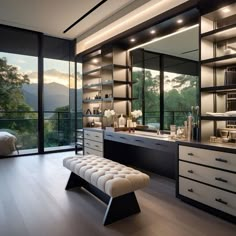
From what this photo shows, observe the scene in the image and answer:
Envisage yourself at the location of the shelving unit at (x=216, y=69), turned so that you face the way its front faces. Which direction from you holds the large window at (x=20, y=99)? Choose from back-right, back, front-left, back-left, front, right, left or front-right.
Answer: front-right

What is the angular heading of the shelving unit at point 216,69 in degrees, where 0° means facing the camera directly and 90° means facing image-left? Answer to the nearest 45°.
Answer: approximately 45°

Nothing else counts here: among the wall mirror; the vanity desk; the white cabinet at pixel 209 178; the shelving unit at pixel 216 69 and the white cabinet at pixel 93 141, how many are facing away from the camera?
0

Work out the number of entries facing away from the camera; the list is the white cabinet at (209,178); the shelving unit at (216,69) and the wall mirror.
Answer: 0

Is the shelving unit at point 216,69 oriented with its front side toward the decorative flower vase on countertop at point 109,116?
no

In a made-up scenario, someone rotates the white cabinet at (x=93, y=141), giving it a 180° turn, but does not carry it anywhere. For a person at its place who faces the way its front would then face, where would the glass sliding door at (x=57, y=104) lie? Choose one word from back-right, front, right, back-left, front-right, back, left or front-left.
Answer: left

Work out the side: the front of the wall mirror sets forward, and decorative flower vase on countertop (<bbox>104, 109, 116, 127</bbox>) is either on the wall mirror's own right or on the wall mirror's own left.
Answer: on the wall mirror's own right

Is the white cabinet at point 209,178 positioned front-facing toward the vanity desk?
no

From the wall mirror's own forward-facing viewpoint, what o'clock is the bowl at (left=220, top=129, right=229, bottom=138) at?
The bowl is roughly at 9 o'clock from the wall mirror.

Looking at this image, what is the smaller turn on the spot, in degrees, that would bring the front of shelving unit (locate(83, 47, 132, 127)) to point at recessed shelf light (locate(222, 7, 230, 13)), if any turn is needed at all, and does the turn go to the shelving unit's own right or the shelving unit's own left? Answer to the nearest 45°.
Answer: approximately 90° to the shelving unit's own left

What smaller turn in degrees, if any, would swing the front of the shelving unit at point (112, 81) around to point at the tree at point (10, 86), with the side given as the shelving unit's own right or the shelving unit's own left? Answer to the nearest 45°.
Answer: approximately 45° to the shelving unit's own right

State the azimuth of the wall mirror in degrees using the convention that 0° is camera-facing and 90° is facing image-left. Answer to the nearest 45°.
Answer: approximately 45°

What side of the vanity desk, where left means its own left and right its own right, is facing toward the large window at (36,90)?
right

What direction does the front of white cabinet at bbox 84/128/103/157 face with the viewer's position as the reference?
facing the viewer and to the left of the viewer

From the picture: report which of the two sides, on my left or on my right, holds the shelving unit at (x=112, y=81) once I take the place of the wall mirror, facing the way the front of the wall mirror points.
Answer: on my right

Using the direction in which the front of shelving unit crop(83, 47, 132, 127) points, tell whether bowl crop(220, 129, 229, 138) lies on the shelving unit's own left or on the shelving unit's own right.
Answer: on the shelving unit's own left
